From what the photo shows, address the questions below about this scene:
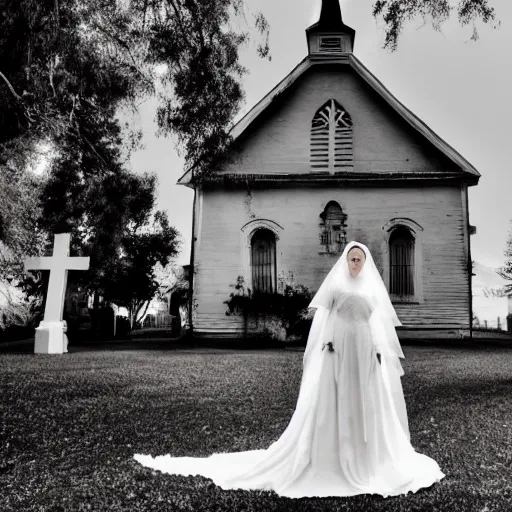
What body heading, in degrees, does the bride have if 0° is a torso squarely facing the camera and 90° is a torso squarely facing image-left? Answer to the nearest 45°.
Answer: approximately 0°

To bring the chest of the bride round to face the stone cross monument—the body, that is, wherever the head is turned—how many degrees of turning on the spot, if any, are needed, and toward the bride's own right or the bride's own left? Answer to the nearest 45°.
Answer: approximately 135° to the bride's own right

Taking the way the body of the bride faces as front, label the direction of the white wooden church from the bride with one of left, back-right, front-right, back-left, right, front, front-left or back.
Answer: back

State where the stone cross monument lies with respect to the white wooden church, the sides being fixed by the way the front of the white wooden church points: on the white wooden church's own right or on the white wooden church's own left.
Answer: on the white wooden church's own right

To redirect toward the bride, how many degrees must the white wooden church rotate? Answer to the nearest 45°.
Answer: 0° — it already faces them

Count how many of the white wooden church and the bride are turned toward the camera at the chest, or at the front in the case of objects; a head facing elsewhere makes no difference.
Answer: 2

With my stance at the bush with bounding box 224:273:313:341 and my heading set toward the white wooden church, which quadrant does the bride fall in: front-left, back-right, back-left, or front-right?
back-right

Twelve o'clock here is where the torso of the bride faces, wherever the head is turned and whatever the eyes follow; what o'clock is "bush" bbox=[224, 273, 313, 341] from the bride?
The bush is roughly at 6 o'clock from the bride.
